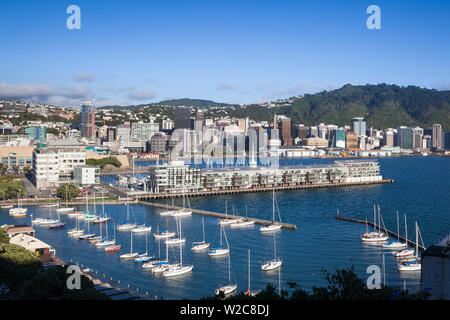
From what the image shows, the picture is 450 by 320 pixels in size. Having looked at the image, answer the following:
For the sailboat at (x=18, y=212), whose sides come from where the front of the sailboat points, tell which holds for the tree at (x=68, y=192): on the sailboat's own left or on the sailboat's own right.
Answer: on the sailboat's own left

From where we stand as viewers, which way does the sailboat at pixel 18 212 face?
facing to the right of the viewer
